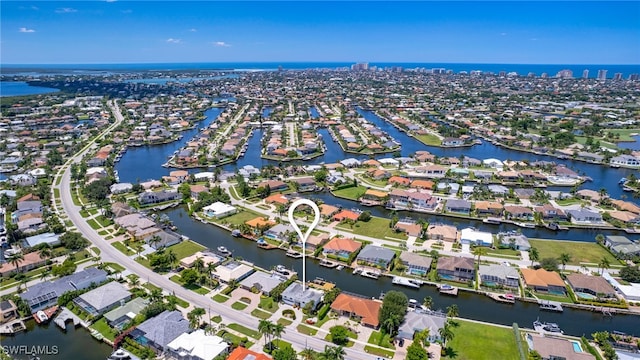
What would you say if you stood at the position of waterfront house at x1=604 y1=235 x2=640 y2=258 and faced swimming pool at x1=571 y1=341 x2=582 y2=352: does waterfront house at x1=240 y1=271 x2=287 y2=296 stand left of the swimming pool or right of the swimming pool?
right

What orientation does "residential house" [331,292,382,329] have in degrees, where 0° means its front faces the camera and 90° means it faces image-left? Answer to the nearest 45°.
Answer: approximately 45°

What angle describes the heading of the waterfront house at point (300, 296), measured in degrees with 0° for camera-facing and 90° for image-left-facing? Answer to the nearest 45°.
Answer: approximately 45°

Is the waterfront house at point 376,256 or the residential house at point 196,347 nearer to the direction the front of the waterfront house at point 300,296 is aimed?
the residential house

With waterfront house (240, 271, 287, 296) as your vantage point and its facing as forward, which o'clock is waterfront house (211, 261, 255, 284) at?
waterfront house (211, 261, 255, 284) is roughly at 3 o'clock from waterfront house (240, 271, 287, 296).

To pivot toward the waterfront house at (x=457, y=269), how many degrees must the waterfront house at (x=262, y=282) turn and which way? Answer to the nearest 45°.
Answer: approximately 135° to its left

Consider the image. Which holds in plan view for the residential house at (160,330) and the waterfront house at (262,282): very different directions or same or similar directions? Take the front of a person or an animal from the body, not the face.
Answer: very different directions
